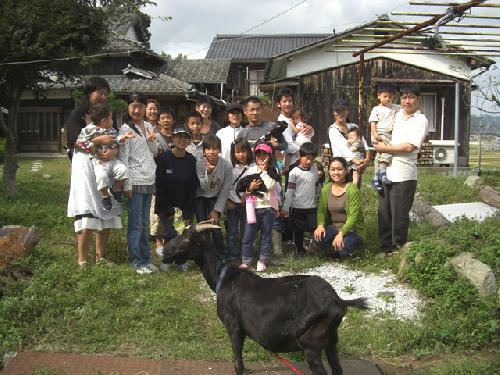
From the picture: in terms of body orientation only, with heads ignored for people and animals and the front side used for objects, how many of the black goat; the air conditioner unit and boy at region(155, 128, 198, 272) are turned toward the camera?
2

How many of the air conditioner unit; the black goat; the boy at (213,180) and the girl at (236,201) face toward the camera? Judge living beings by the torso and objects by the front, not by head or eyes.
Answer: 3

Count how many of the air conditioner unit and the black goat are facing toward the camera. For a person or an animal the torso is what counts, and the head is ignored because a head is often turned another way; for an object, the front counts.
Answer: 1

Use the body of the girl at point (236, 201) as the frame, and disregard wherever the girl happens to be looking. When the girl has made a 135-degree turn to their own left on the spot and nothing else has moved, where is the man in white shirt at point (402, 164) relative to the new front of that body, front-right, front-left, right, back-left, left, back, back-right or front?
front-right

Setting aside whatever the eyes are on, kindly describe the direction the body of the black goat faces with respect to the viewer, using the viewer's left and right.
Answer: facing to the left of the viewer

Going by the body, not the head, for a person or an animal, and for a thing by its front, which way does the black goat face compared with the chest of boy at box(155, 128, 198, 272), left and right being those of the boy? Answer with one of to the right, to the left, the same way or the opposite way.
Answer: to the right

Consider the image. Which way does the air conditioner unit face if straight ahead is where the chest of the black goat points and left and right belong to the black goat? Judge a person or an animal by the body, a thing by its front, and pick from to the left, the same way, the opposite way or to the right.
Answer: to the left

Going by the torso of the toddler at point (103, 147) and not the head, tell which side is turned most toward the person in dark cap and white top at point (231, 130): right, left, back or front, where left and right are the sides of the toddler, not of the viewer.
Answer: left

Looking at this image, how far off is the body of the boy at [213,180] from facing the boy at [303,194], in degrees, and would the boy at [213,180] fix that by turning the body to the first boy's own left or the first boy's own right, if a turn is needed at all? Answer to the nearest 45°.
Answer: approximately 135° to the first boy's own left

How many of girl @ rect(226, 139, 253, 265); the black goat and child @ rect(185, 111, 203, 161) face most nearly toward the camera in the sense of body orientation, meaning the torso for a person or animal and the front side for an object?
2

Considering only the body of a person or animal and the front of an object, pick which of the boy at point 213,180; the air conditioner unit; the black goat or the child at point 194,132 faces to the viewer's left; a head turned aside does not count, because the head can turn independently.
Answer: the black goat

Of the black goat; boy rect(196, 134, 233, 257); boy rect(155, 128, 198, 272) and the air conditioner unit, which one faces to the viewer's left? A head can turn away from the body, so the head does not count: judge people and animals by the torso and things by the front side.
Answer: the black goat
